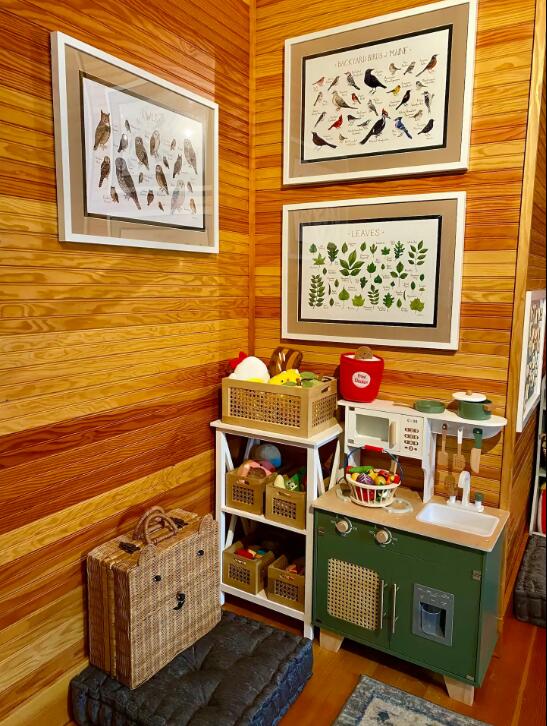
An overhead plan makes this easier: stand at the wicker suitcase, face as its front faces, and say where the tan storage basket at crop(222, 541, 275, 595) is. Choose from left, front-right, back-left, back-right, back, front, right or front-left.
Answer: left

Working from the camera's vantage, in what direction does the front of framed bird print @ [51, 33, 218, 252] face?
facing the viewer and to the right of the viewer

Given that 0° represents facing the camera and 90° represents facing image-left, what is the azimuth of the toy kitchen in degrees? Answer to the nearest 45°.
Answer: approximately 45°

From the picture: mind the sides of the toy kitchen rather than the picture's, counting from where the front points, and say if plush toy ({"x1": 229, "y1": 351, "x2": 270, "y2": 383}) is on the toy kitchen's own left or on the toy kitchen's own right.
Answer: on the toy kitchen's own right

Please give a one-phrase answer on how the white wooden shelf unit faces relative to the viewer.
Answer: facing the viewer and to the left of the viewer

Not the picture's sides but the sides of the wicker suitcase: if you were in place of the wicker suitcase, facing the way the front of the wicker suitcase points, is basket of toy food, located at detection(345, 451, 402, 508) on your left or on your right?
on your left
